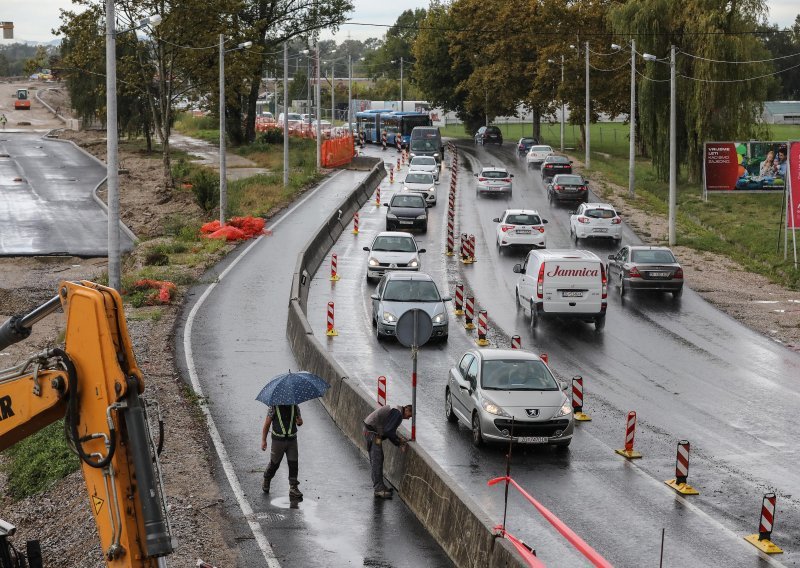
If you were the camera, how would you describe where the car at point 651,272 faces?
facing away from the viewer

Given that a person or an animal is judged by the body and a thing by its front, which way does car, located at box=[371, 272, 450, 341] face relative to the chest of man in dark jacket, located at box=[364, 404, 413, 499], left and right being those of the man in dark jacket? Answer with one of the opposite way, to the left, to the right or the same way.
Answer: to the right

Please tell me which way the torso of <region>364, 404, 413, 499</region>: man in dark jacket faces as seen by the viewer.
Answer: to the viewer's right

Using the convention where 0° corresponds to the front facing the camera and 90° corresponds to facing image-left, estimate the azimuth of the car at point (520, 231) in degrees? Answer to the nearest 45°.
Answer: approximately 180°

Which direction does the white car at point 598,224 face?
away from the camera

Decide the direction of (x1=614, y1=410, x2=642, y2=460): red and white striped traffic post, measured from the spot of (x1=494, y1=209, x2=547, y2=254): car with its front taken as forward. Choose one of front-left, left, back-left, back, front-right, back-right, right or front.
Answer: back

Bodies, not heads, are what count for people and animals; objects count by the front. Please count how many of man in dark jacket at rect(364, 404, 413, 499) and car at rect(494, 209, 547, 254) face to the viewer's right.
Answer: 1

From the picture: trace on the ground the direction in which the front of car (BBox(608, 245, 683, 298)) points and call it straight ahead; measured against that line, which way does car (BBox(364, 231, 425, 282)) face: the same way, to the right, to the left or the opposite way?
the opposite way

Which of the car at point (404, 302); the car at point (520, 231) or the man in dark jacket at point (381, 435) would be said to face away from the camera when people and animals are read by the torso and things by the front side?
the car at point (520, 231)

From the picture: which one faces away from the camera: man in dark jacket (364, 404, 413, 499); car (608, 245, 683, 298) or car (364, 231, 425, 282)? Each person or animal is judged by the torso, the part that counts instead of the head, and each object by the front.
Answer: car (608, 245, 683, 298)

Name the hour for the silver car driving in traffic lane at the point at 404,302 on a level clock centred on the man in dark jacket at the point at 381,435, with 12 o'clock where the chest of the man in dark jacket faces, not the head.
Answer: The silver car driving in traffic lane is roughly at 9 o'clock from the man in dark jacket.

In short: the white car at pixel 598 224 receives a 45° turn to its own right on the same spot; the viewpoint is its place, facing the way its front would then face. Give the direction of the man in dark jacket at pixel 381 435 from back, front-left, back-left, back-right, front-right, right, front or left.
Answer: back-right
